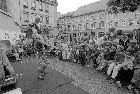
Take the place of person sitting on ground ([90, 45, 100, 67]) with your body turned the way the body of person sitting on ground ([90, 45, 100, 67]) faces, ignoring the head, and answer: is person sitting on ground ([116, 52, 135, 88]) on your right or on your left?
on your left

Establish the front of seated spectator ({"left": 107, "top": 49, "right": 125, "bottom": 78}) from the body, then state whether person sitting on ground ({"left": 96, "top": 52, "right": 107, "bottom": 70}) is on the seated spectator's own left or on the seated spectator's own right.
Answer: on the seated spectator's own right

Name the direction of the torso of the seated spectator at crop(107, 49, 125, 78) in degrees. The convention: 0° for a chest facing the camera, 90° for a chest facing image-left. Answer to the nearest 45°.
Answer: approximately 45°
